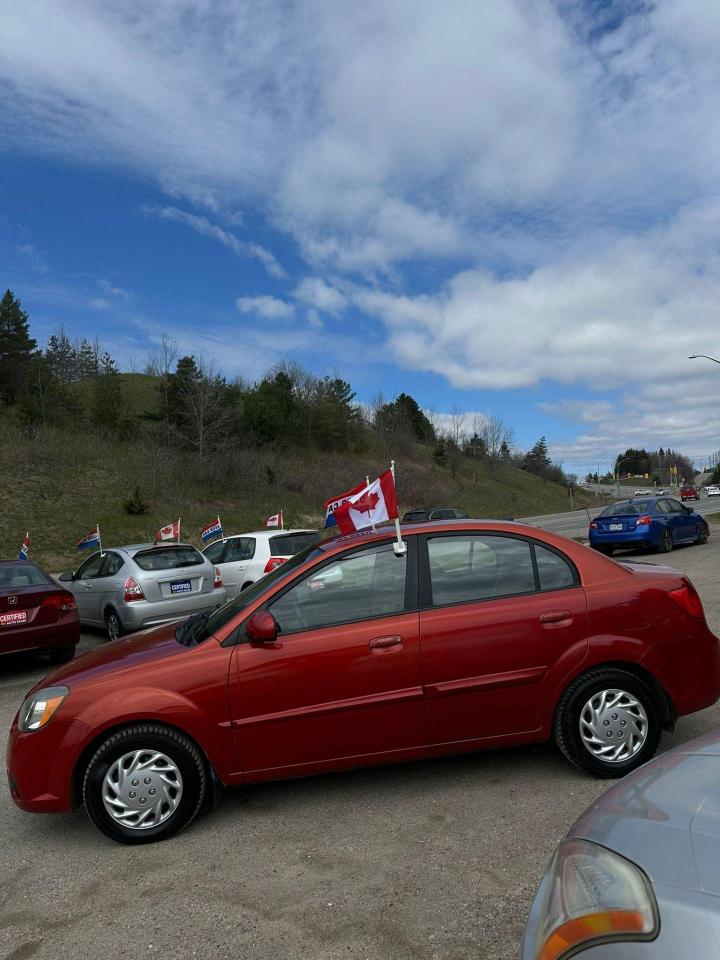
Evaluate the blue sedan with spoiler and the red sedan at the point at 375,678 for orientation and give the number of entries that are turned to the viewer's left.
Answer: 1

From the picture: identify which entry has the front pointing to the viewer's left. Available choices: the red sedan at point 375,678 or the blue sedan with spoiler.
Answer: the red sedan

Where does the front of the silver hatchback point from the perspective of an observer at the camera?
facing away from the viewer and to the left of the viewer

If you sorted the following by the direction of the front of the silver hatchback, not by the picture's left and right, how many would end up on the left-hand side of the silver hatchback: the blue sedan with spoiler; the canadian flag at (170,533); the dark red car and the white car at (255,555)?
1

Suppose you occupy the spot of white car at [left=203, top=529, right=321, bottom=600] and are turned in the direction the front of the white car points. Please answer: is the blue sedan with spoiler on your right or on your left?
on your right

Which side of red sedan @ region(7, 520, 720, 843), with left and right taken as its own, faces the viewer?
left

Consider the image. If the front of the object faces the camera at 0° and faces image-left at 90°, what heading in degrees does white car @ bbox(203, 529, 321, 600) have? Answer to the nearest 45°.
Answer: approximately 135°

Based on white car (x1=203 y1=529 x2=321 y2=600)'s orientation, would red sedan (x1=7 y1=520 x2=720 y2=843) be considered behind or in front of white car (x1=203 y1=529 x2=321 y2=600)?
behind

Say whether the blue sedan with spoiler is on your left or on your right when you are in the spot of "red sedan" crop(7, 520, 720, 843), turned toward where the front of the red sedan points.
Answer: on your right

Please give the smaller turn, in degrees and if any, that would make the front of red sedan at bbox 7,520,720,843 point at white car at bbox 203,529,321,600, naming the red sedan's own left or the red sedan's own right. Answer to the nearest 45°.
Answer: approximately 90° to the red sedan's own right

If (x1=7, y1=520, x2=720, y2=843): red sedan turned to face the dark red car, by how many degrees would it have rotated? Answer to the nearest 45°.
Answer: approximately 45° to its right

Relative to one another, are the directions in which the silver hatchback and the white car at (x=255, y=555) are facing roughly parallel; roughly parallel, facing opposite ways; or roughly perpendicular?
roughly parallel
